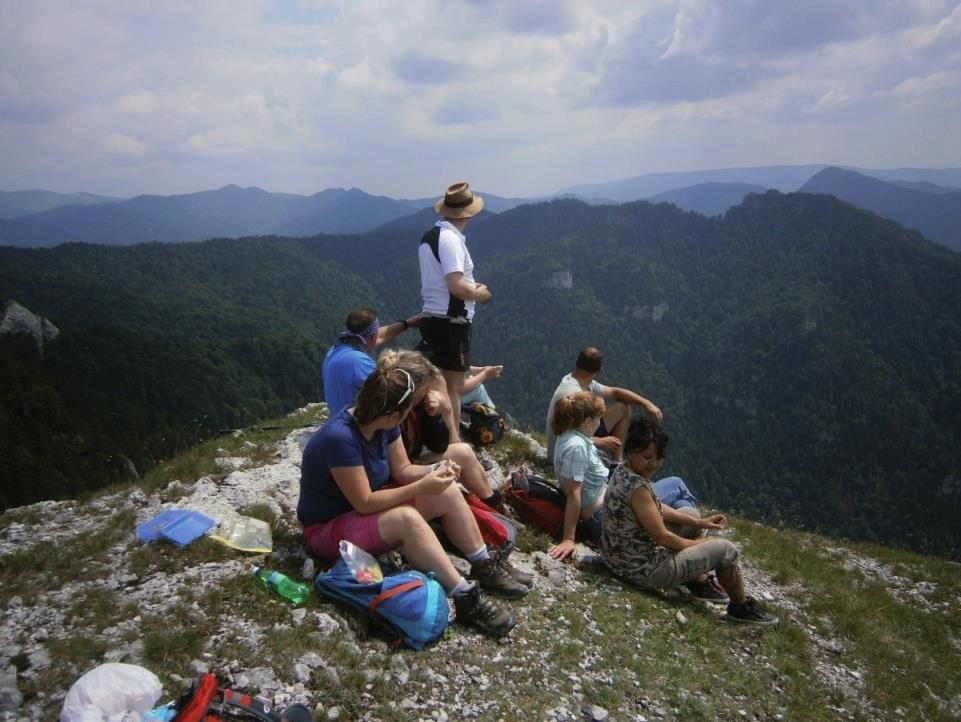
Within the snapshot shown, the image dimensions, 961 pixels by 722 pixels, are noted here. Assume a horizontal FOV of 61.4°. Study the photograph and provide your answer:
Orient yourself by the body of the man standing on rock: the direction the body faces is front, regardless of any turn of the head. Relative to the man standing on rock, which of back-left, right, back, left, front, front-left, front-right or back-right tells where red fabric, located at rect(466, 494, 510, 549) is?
back-right

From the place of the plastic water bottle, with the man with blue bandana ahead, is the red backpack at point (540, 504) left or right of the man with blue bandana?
right

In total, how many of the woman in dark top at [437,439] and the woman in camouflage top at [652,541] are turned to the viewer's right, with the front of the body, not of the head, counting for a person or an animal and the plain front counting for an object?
2

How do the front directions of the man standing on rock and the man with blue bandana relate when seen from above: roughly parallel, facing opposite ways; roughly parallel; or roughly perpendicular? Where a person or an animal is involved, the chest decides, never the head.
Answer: roughly parallel

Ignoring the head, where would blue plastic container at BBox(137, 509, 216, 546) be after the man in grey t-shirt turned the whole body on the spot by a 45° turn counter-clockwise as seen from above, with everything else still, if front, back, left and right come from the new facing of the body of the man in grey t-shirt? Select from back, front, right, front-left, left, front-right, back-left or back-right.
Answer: back-left

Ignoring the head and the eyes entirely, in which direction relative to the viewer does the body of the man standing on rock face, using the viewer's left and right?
facing away from the viewer and to the right of the viewer

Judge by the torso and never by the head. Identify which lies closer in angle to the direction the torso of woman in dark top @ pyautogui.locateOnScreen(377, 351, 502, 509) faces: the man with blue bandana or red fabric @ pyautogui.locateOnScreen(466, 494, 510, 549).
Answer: the red fabric

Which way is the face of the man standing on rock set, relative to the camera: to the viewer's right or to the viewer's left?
to the viewer's right

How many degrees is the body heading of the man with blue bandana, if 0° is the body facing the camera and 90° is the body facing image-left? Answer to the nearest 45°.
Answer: approximately 225°

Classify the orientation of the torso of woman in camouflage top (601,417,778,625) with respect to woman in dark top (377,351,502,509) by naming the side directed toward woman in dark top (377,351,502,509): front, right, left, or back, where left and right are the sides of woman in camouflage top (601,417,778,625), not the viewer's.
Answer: back
